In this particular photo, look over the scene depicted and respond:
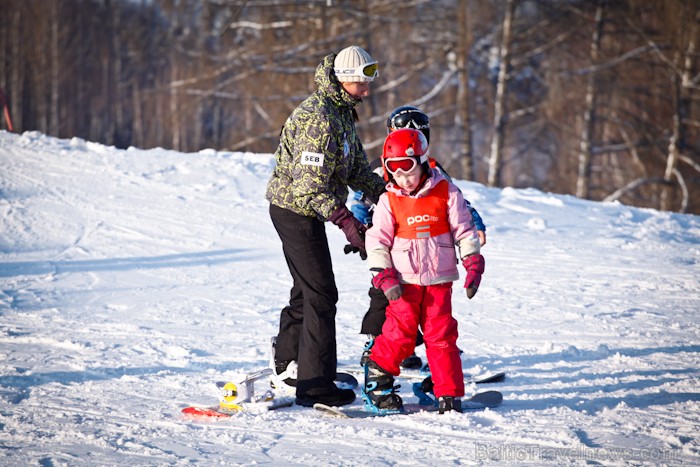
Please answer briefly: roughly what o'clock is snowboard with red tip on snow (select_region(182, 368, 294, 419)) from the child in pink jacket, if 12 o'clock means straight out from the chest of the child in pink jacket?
The snowboard with red tip on snow is roughly at 3 o'clock from the child in pink jacket.

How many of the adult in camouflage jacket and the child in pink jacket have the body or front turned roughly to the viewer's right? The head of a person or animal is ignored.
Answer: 1

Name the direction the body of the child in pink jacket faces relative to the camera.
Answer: toward the camera

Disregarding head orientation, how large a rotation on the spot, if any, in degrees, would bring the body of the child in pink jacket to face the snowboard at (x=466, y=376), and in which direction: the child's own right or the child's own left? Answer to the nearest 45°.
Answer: approximately 180°

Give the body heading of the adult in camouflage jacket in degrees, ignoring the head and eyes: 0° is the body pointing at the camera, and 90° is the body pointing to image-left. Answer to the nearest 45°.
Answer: approximately 270°

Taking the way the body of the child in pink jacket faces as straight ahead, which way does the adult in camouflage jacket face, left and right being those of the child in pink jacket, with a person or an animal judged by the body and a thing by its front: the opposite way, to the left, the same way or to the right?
to the left

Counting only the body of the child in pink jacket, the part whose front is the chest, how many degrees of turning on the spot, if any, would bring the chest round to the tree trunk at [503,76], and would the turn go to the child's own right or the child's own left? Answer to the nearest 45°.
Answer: approximately 180°

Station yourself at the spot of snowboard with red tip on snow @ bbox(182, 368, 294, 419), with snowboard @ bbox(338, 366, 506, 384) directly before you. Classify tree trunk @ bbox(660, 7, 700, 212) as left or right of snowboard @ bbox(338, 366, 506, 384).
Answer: left

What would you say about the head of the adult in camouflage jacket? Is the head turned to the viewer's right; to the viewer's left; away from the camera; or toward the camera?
to the viewer's right

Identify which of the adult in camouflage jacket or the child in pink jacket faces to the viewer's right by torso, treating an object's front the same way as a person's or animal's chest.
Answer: the adult in camouflage jacket

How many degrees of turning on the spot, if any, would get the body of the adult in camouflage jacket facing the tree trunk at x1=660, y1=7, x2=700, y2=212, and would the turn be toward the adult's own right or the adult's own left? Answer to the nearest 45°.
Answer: approximately 45° to the adult's own left

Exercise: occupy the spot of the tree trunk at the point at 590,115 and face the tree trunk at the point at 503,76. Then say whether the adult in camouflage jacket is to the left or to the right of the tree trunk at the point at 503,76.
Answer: left
